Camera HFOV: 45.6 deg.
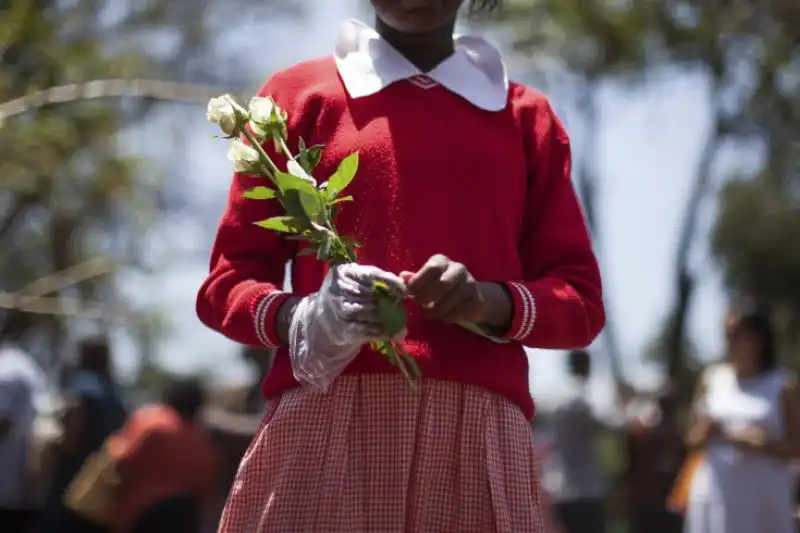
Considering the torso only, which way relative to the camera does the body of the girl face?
toward the camera

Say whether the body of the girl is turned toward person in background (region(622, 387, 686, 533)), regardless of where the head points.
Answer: no

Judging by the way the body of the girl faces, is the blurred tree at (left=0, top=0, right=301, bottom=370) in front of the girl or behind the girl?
behind

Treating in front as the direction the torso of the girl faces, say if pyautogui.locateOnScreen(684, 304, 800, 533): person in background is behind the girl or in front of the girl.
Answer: behind

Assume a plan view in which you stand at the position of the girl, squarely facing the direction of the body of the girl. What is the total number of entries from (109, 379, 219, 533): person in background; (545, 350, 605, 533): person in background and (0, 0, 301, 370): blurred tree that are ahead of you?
0

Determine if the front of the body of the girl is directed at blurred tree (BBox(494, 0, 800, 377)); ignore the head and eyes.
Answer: no

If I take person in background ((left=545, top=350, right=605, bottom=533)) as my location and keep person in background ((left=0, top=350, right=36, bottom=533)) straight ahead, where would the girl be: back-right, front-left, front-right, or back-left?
front-left

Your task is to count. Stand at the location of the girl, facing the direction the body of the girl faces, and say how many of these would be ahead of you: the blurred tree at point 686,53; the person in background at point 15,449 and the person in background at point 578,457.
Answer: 0

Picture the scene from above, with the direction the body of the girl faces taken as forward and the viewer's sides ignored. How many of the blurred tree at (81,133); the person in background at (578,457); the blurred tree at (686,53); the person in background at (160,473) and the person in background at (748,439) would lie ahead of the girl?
0

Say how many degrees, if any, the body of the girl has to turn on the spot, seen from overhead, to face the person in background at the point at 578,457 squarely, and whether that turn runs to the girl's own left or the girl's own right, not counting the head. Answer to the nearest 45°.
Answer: approximately 180°

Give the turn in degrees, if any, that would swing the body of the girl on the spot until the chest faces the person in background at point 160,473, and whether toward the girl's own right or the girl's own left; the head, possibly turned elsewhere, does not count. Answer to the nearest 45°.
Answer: approximately 180°

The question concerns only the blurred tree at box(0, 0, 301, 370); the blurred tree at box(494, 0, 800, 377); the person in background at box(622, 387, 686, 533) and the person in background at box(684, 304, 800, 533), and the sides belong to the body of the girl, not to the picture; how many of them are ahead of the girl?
0

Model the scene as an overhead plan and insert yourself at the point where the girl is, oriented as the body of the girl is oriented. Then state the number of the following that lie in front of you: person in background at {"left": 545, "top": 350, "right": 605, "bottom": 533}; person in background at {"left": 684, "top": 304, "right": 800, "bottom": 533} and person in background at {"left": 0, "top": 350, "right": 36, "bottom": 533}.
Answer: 0

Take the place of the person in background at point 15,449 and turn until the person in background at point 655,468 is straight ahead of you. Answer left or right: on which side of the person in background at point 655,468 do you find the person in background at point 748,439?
right

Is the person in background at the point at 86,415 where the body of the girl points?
no

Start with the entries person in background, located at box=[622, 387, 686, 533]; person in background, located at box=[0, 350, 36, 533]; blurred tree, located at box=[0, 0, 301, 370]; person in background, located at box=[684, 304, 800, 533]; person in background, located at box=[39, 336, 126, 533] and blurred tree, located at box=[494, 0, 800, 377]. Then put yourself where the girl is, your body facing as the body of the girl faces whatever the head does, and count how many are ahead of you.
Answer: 0
